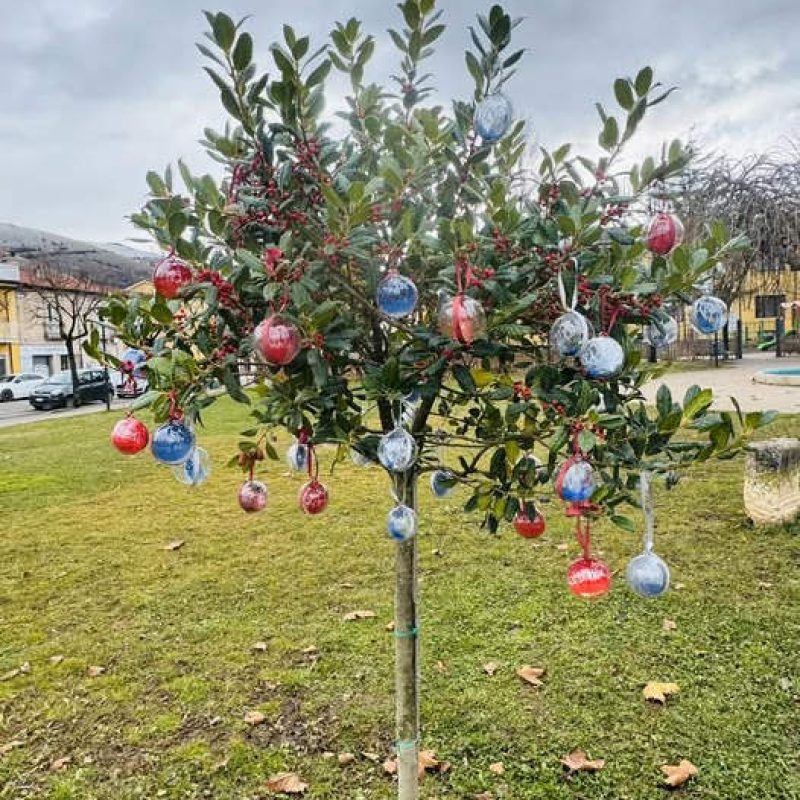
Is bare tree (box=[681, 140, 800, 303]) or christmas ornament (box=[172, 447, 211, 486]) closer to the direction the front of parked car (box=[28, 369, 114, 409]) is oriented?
the christmas ornament

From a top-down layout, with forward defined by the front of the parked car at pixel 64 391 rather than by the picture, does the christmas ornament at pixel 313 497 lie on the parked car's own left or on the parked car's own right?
on the parked car's own left

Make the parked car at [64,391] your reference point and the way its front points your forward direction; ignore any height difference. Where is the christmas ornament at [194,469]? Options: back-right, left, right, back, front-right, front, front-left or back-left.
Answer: front-left

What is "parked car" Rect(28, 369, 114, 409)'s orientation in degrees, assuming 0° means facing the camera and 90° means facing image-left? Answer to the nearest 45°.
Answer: approximately 45°

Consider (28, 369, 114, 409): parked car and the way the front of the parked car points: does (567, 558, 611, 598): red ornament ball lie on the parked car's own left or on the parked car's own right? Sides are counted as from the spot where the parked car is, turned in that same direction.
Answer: on the parked car's own left

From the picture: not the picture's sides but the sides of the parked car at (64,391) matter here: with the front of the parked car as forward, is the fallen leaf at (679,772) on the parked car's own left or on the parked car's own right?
on the parked car's own left

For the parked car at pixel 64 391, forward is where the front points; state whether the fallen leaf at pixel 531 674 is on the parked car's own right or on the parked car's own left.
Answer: on the parked car's own left

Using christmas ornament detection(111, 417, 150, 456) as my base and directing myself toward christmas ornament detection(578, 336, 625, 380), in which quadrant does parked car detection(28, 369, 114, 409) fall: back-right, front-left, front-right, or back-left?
back-left

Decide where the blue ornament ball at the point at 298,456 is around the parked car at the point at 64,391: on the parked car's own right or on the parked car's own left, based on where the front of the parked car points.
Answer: on the parked car's own left

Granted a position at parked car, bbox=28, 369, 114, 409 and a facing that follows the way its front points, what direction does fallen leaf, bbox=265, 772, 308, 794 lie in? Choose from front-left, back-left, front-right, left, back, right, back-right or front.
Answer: front-left
